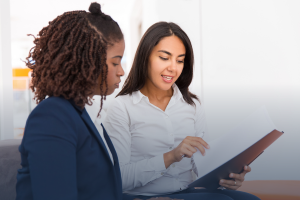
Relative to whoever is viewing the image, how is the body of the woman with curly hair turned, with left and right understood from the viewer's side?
facing to the right of the viewer
